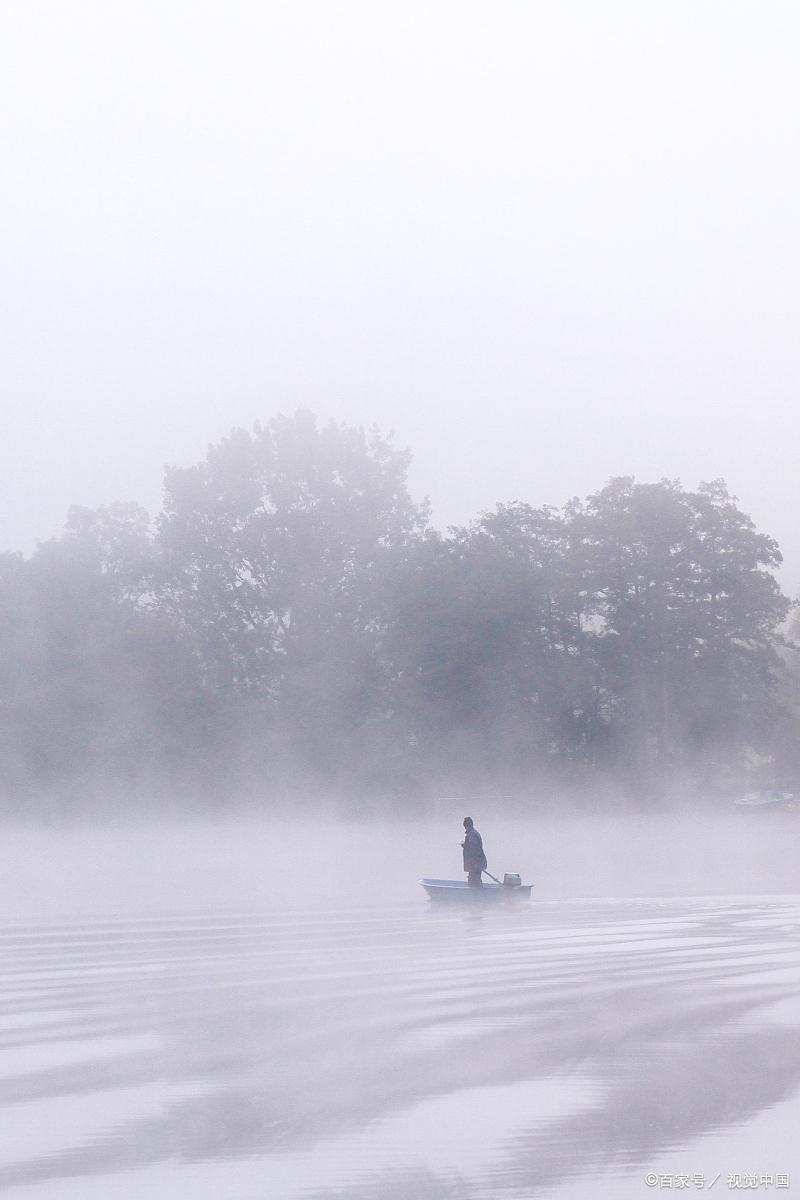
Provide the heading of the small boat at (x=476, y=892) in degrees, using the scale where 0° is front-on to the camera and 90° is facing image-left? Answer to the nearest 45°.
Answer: approximately 90°

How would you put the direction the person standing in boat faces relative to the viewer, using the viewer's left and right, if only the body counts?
facing to the left of the viewer
